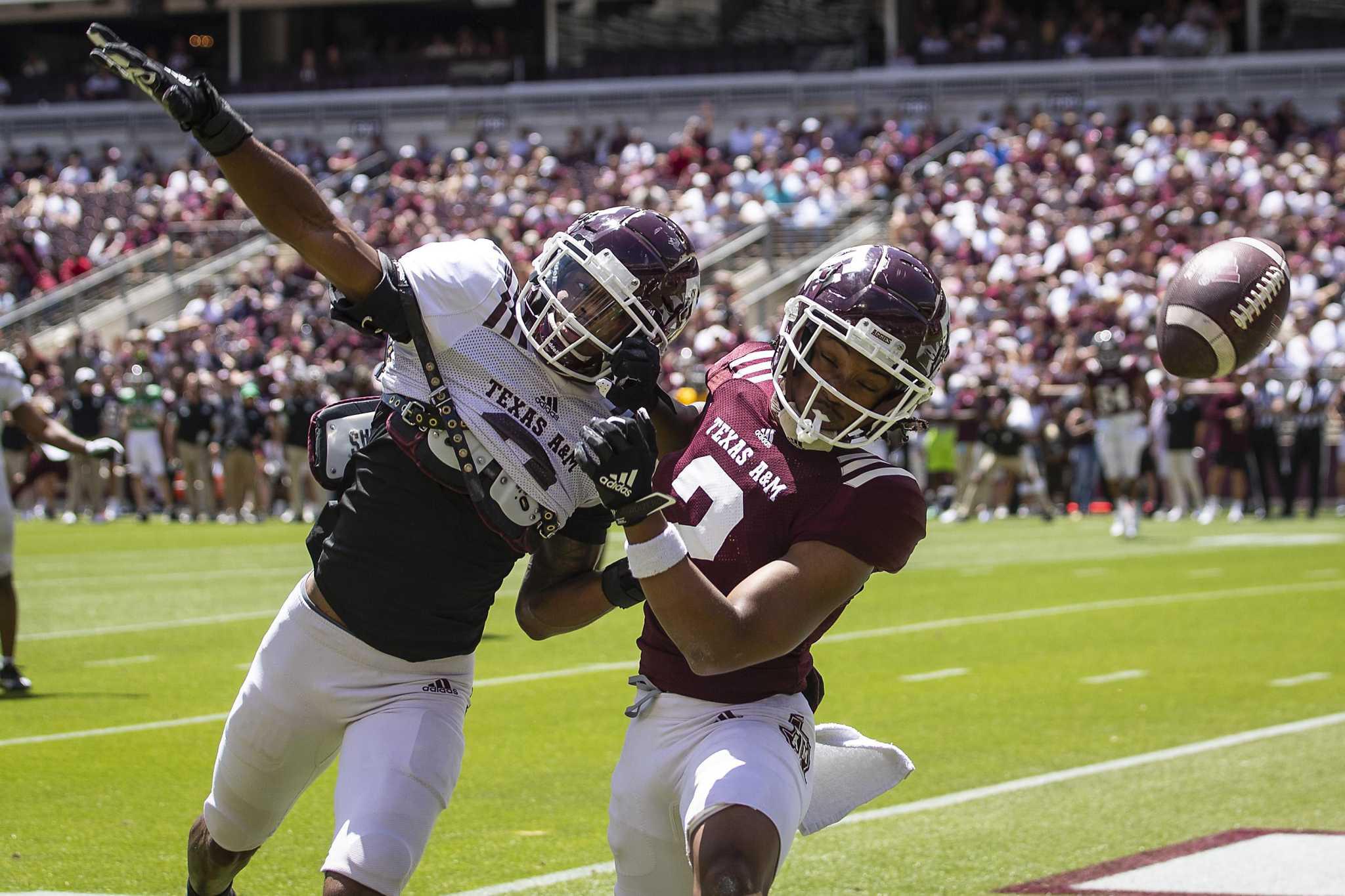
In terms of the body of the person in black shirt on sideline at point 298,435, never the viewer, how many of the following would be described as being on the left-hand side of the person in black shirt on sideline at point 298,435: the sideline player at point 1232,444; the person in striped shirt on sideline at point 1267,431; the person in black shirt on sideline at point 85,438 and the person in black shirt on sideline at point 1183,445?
3

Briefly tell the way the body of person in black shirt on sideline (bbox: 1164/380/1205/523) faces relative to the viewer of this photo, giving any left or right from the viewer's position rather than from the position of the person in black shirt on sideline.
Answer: facing the viewer and to the left of the viewer

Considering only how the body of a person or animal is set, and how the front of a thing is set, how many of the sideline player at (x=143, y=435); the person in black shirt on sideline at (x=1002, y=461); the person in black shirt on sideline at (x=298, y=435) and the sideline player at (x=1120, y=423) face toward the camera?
4

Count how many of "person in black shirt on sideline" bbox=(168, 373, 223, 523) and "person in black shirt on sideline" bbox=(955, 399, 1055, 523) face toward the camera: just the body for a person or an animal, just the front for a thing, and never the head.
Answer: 2

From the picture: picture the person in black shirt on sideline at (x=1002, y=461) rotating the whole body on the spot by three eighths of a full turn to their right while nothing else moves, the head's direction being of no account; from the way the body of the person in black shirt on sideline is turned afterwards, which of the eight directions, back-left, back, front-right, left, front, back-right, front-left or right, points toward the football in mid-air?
back-left

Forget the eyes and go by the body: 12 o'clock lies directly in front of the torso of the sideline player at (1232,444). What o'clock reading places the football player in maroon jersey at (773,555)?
The football player in maroon jersey is roughly at 12 o'clock from the sideline player.

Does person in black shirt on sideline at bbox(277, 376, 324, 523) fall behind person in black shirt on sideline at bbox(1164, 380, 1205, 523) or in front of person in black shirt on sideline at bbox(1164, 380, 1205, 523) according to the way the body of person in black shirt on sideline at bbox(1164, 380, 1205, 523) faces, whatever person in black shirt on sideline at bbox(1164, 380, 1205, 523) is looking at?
in front

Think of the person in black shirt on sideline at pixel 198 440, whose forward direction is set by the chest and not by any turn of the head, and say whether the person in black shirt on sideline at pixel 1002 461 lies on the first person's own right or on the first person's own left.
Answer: on the first person's own left

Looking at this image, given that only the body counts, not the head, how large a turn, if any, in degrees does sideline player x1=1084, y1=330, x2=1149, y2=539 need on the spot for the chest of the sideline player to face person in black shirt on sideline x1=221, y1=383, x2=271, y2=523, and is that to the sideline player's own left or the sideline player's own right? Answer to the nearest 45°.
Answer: approximately 90° to the sideline player's own right

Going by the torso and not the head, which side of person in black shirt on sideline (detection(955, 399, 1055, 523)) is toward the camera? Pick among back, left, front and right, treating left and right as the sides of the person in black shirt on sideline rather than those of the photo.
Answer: front

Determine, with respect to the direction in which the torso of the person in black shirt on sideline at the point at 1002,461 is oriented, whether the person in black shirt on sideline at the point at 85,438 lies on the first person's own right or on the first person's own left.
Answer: on the first person's own right

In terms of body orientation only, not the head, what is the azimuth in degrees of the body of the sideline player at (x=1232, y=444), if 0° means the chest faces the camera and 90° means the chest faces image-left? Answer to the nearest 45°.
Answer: approximately 0°

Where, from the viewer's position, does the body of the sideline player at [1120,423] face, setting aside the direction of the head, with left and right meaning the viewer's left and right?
facing the viewer

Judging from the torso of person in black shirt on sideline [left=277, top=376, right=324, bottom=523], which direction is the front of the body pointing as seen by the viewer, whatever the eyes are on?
toward the camera

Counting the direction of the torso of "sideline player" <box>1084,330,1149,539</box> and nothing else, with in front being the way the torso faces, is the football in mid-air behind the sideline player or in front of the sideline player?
in front
